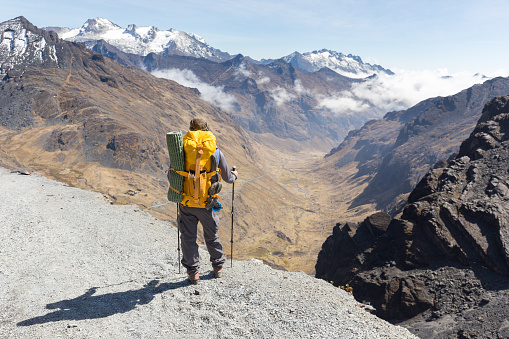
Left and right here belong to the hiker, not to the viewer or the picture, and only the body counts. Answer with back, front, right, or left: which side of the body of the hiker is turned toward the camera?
back
